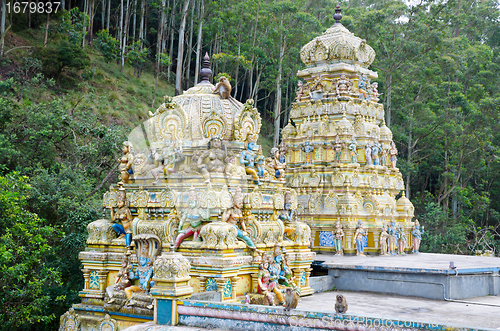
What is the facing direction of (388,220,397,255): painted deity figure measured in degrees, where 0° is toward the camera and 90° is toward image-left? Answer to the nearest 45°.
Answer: approximately 0°

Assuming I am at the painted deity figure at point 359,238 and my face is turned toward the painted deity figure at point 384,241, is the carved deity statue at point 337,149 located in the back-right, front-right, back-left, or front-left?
back-left

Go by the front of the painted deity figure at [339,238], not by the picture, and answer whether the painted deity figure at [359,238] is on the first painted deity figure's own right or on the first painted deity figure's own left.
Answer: on the first painted deity figure's own left

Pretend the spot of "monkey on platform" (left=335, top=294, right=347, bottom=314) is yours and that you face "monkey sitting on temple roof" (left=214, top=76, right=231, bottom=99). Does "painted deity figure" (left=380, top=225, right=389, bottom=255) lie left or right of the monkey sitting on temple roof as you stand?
right

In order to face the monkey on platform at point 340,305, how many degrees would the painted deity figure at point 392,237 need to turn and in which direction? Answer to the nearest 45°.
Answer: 0° — it already faces it

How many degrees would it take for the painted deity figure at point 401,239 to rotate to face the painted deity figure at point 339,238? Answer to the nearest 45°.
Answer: approximately 45° to its right

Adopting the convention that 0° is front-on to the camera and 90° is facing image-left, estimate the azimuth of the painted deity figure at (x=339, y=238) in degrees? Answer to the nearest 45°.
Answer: approximately 0°
